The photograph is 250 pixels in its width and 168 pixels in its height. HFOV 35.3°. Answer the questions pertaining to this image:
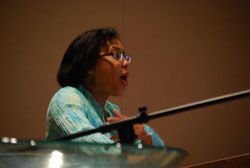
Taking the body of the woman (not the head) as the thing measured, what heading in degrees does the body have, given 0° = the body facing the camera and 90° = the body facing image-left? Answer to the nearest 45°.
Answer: approximately 315°

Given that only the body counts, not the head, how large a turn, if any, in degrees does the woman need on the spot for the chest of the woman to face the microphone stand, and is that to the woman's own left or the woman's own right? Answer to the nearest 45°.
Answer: approximately 45° to the woman's own right
